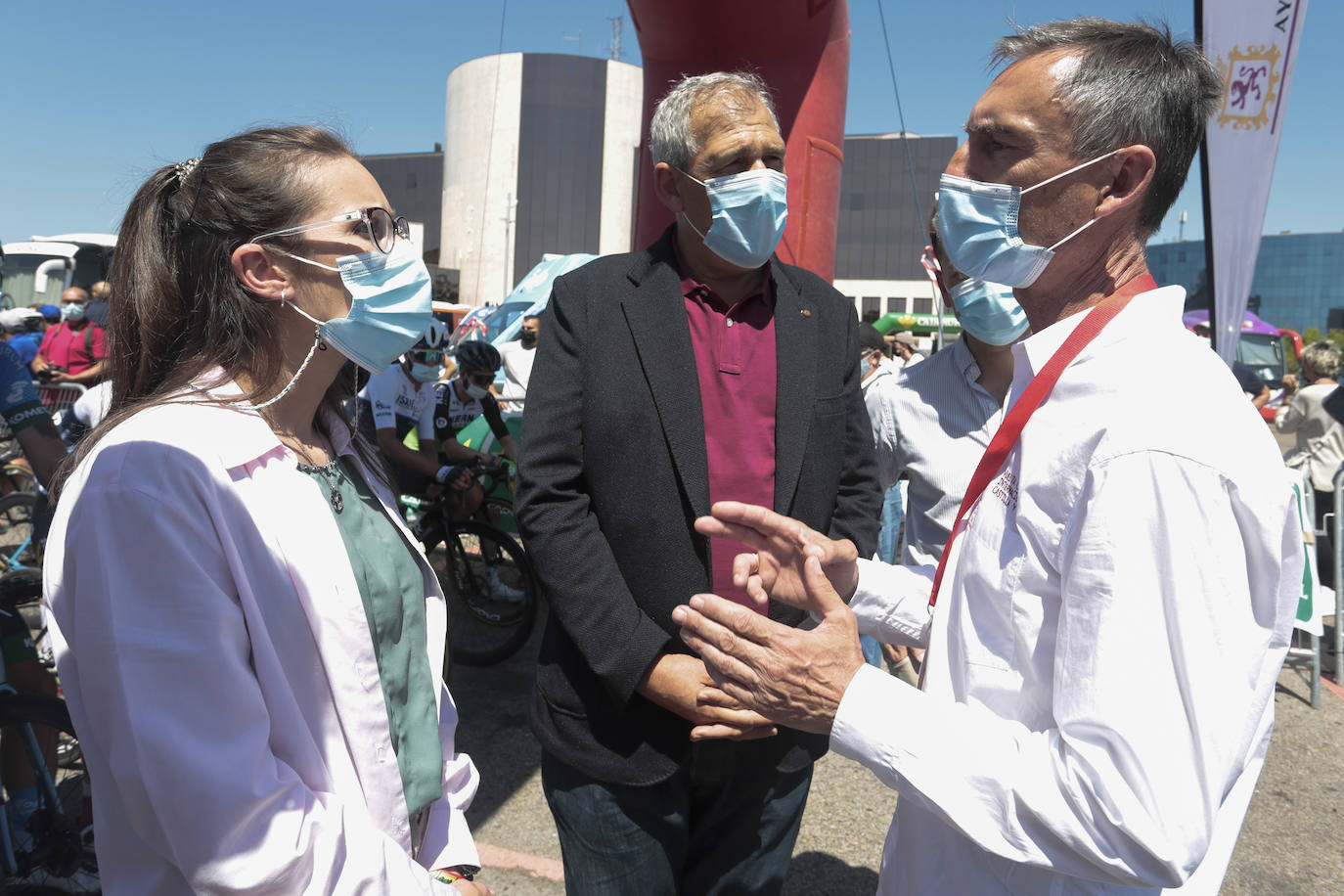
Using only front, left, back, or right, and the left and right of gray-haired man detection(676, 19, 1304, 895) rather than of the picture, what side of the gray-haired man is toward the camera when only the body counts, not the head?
left

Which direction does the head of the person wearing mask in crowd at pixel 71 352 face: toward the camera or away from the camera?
toward the camera

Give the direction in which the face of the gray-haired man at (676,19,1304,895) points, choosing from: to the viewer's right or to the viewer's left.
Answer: to the viewer's left

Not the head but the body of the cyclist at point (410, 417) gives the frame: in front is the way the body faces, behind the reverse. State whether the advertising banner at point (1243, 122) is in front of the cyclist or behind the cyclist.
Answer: in front

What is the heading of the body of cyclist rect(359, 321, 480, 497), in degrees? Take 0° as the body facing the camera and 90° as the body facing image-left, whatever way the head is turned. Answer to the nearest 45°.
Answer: approximately 315°

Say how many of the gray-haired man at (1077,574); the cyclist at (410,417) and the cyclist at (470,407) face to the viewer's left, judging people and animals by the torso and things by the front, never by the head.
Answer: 1

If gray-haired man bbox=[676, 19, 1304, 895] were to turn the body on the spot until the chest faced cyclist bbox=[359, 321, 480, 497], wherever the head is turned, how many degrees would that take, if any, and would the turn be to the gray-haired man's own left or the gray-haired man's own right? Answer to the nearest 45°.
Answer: approximately 45° to the gray-haired man's own right

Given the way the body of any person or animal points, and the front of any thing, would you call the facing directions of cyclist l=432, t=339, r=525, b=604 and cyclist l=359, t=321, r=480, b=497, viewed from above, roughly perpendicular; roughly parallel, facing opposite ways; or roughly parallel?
roughly parallel
